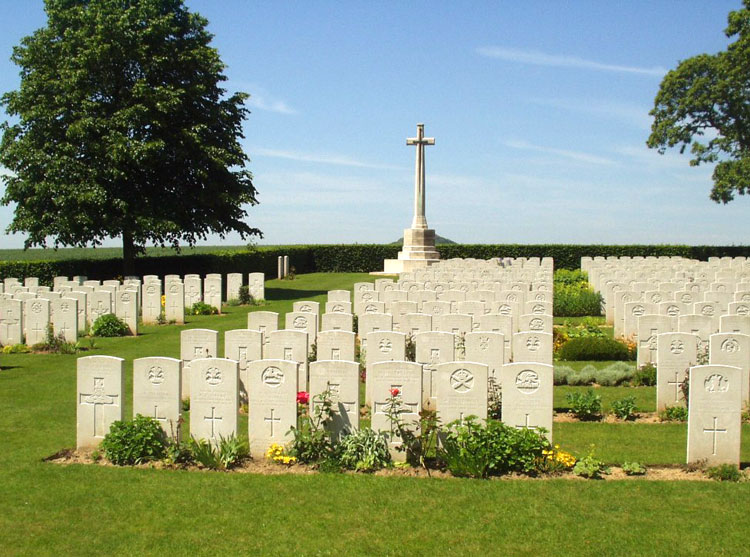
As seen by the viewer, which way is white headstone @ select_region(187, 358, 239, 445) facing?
toward the camera

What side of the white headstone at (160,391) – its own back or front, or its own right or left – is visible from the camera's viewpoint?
front

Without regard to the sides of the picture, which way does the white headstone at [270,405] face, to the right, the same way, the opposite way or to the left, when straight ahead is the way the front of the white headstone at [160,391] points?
the same way

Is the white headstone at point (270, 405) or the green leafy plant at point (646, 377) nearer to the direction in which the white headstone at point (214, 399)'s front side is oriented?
the white headstone

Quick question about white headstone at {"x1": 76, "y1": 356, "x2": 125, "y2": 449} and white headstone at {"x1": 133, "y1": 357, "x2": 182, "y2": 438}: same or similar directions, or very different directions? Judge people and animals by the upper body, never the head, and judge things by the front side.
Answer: same or similar directions

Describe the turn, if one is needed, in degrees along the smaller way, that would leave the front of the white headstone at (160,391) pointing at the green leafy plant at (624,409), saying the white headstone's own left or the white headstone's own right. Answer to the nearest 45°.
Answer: approximately 90° to the white headstone's own left

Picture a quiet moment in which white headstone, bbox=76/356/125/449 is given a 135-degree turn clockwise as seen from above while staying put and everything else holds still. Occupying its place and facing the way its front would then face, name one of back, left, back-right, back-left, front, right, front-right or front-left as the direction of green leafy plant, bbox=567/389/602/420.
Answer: back-right

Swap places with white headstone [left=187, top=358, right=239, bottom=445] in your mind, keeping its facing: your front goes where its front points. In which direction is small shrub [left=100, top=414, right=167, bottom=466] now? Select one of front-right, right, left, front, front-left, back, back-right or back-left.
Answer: right

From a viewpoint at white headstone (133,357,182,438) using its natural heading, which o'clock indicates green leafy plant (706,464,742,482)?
The green leafy plant is roughly at 10 o'clock from the white headstone.

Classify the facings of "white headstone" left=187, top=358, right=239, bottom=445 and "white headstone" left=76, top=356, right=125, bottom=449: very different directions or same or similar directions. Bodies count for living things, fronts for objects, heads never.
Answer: same or similar directions

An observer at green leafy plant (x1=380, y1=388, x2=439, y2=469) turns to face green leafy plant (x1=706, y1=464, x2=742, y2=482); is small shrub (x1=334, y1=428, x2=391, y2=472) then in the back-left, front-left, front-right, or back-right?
back-right

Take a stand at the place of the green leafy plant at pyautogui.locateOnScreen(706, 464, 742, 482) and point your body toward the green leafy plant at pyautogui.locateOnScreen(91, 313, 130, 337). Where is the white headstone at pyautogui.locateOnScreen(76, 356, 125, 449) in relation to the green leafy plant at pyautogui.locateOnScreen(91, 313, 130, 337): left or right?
left

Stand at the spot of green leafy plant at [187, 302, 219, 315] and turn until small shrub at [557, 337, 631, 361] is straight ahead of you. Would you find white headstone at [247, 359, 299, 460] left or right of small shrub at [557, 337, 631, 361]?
right

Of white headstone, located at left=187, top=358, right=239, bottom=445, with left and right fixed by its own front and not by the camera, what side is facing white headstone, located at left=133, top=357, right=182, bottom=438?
right
